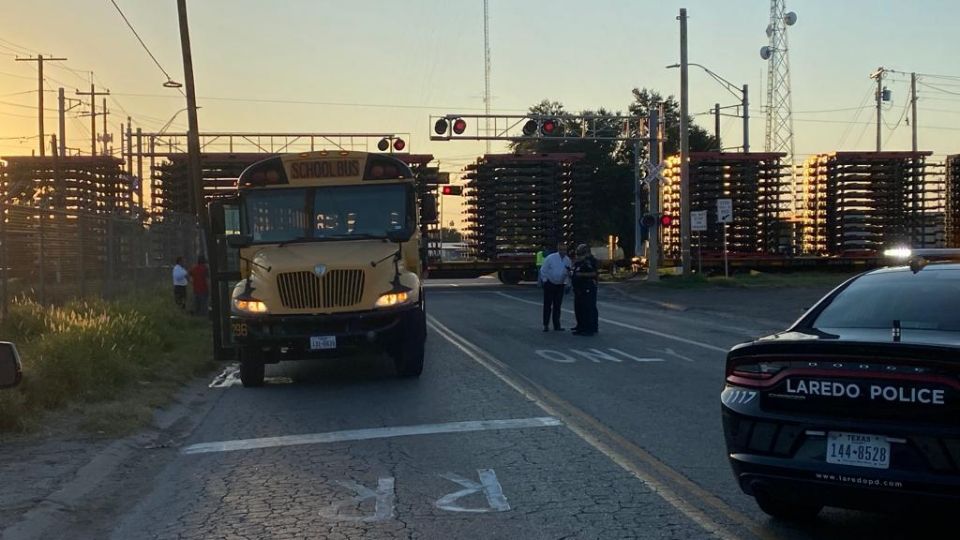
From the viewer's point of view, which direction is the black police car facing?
away from the camera

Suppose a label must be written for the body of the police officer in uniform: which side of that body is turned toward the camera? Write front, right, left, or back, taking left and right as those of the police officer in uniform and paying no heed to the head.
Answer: left

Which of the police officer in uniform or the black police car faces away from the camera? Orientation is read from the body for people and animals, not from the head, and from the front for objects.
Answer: the black police car

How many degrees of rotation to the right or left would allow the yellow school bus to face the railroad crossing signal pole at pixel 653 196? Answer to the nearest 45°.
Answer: approximately 135° to its left

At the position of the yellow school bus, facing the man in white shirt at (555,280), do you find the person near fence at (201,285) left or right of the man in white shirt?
left

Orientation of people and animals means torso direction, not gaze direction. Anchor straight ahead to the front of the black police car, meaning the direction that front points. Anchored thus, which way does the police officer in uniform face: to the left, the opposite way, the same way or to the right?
to the left
